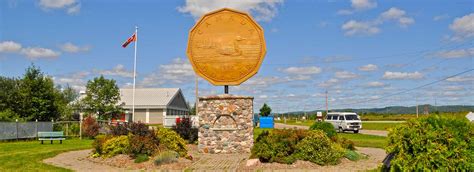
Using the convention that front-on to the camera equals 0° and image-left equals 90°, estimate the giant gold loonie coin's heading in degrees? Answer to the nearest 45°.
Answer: approximately 0°

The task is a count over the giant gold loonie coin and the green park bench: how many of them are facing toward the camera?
2

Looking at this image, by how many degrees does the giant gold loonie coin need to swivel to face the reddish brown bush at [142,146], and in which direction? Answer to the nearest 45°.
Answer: approximately 45° to its right

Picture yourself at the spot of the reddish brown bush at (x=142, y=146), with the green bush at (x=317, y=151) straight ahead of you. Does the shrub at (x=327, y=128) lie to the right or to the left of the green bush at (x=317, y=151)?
left

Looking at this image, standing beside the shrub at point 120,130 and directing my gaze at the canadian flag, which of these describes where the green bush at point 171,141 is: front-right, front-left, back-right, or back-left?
back-right

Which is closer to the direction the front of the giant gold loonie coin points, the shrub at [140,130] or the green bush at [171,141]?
the green bush
